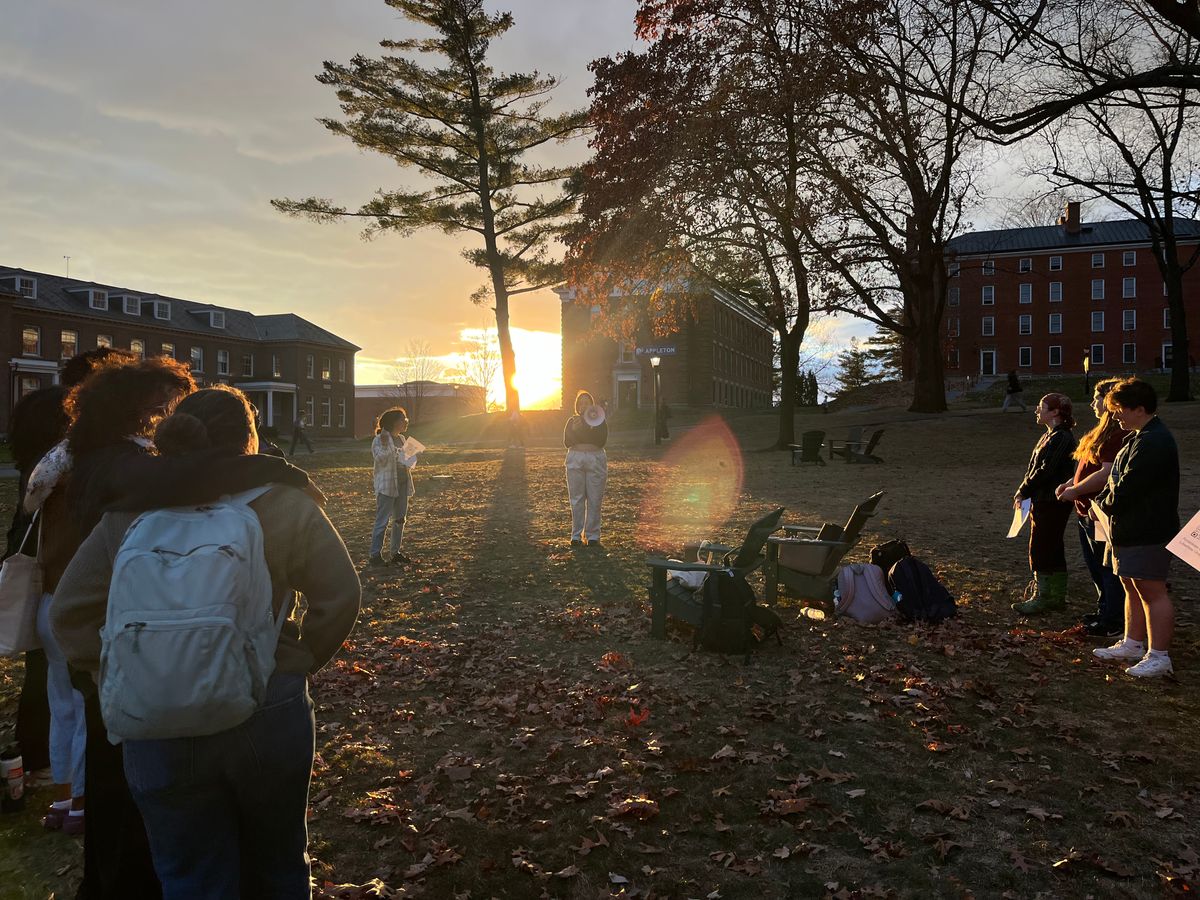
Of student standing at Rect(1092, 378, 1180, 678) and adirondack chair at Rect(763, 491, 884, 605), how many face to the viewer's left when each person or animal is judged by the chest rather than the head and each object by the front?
2

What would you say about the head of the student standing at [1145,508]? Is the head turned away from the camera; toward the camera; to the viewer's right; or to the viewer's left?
to the viewer's left

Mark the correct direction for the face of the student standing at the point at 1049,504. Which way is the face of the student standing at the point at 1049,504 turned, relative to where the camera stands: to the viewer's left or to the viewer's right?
to the viewer's left

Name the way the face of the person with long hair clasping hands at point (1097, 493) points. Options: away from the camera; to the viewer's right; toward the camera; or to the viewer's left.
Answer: to the viewer's left

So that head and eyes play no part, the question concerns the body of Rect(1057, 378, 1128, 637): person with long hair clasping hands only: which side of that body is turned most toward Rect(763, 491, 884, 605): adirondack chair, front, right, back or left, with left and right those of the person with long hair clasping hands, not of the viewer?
front

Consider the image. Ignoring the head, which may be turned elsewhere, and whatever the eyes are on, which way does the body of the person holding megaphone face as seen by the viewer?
toward the camera

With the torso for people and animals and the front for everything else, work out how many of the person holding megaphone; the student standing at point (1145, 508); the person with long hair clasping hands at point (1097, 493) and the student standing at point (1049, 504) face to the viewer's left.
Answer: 3

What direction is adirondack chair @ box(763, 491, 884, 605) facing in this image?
to the viewer's left

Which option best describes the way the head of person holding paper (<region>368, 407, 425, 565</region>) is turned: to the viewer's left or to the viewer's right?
to the viewer's right

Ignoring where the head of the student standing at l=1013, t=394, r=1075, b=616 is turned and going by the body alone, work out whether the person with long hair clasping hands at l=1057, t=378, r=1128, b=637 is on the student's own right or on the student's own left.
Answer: on the student's own left

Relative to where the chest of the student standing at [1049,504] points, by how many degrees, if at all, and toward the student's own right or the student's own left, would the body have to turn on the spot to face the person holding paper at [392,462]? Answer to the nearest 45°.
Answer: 0° — they already face them

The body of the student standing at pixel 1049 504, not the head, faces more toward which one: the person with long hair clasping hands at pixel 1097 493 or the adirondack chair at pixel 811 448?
the adirondack chair

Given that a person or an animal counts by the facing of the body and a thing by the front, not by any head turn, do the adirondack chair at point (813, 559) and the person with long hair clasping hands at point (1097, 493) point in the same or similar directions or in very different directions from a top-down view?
same or similar directions

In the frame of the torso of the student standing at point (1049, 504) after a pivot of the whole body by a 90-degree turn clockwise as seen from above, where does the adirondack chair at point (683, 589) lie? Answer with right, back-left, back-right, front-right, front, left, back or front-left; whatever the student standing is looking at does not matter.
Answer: back-left

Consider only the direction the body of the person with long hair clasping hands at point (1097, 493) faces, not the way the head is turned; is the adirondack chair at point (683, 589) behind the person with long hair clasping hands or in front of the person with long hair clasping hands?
in front

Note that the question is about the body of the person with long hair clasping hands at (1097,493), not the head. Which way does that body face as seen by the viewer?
to the viewer's left

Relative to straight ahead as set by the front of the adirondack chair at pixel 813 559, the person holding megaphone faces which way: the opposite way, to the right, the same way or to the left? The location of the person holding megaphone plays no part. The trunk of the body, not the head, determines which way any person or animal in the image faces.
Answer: to the left
